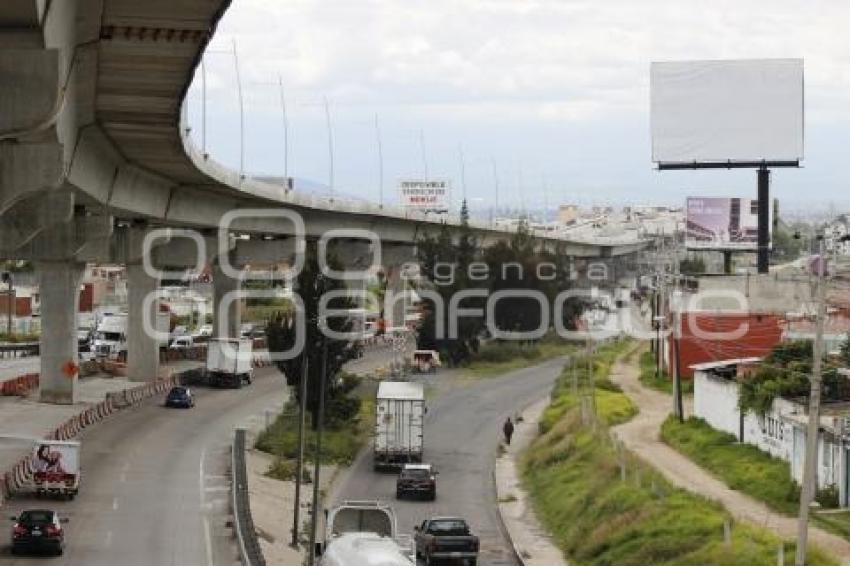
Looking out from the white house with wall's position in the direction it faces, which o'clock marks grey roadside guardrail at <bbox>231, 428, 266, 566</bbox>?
The grey roadside guardrail is roughly at 12 o'clock from the white house with wall.

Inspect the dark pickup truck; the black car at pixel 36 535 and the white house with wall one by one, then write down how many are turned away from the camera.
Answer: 2

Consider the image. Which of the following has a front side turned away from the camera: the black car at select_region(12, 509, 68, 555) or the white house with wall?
the black car

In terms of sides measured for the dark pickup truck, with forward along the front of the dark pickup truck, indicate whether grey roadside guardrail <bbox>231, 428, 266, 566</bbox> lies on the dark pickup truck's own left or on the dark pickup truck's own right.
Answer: on the dark pickup truck's own left

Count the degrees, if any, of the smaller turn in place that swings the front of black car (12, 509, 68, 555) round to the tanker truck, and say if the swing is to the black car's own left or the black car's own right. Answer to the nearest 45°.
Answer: approximately 135° to the black car's own right

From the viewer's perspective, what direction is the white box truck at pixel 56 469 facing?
away from the camera

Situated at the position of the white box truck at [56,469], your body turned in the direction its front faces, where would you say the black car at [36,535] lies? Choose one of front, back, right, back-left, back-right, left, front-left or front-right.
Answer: back

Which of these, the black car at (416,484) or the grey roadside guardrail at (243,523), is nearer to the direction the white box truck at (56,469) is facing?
the black car

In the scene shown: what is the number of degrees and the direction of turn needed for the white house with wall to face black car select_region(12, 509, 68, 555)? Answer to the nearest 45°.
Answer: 0° — it already faces it

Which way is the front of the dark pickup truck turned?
away from the camera

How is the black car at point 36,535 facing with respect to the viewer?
away from the camera

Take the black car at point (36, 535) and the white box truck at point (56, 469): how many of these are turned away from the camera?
2

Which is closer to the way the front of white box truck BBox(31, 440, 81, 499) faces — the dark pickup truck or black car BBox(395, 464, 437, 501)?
the black car

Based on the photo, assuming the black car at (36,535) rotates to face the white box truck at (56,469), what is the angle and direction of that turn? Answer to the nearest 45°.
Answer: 0° — it already faces it

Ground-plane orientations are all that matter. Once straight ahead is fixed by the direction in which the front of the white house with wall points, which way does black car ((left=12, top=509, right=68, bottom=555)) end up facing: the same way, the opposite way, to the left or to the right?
to the right

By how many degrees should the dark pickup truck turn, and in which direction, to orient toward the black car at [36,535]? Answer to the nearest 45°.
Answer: approximately 90° to its left
